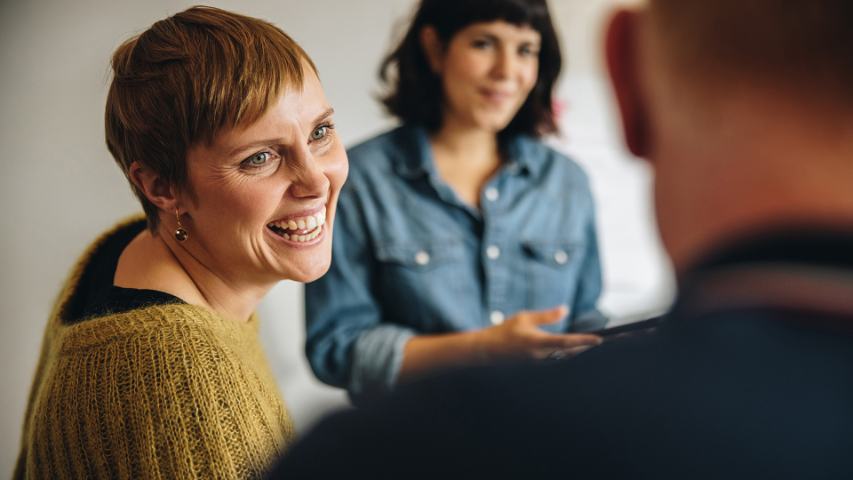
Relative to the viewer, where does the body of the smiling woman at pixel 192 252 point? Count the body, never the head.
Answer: to the viewer's right

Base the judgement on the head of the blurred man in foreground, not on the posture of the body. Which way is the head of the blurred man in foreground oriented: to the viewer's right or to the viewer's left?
to the viewer's left

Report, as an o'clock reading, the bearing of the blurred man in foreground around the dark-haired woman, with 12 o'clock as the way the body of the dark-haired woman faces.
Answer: The blurred man in foreground is roughly at 12 o'clock from the dark-haired woman.

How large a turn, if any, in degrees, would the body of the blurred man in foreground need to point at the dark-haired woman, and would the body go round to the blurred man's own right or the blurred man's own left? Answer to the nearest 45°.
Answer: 0° — they already face them

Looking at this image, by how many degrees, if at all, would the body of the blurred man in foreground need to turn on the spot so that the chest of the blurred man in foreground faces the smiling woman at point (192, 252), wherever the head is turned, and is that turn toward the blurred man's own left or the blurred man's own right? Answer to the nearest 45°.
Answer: approximately 45° to the blurred man's own left

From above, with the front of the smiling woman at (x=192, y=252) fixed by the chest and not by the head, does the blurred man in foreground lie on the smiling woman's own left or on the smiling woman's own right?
on the smiling woman's own right

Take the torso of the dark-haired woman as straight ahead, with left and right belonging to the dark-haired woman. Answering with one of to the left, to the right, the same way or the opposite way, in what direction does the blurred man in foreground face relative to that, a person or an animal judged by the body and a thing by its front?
the opposite way

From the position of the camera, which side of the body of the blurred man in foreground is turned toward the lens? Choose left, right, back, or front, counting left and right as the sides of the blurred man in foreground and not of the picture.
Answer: back

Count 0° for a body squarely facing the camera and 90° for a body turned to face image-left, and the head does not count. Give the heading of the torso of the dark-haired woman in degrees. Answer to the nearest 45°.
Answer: approximately 0°
